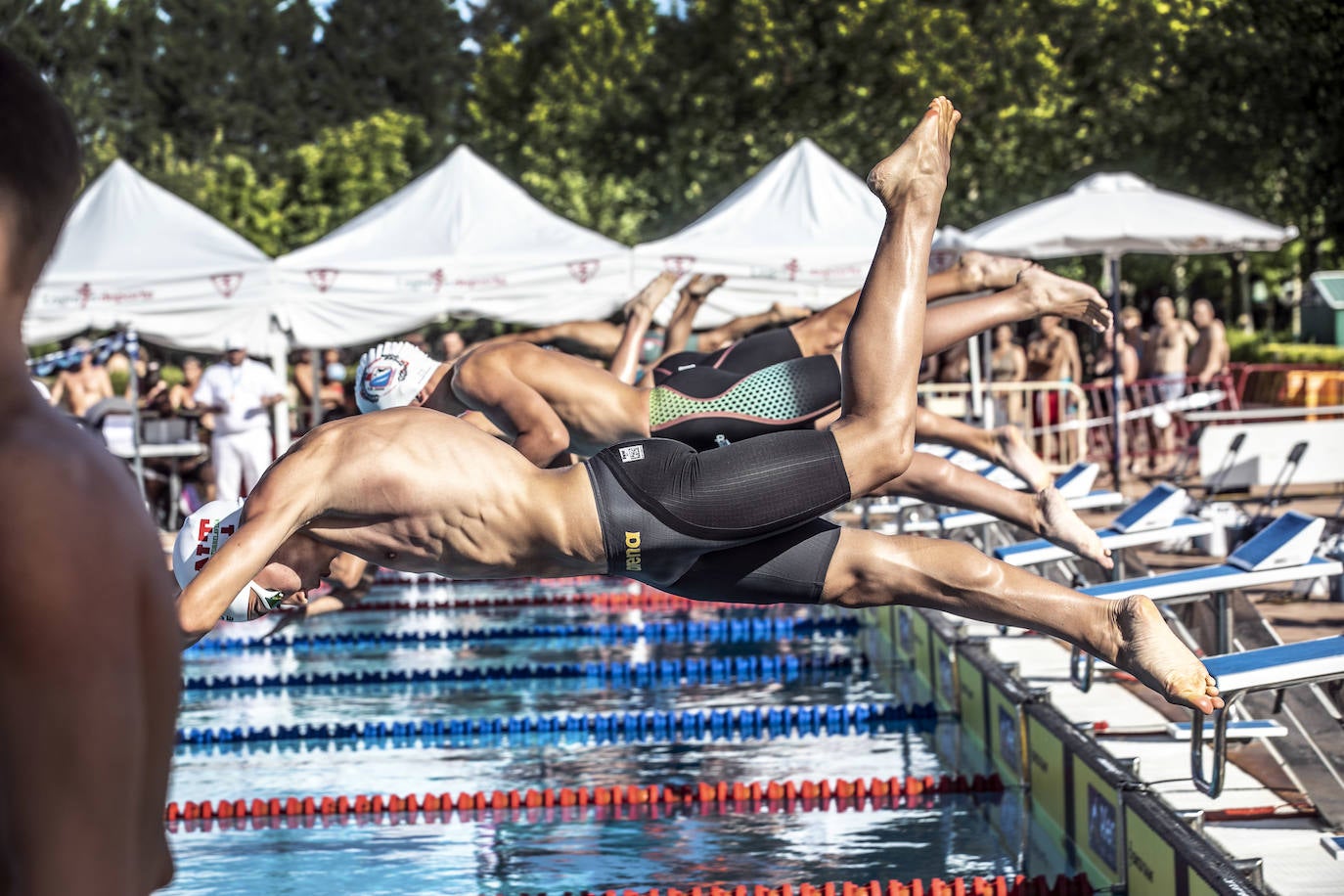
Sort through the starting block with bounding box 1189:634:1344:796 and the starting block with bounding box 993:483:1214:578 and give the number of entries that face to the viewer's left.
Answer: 2

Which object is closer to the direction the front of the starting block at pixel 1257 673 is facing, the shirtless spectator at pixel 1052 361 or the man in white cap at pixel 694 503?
the man in white cap

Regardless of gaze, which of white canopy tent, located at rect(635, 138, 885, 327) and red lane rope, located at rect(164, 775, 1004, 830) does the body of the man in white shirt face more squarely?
the red lane rope

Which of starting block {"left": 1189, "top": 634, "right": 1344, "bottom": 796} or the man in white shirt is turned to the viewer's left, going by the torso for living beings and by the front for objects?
the starting block

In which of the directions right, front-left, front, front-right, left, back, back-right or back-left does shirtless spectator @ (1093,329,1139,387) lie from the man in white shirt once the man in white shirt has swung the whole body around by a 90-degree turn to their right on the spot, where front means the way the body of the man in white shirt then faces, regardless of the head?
back

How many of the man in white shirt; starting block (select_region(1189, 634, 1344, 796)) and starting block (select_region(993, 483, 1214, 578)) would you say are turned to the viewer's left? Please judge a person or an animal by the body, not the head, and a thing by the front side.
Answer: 2

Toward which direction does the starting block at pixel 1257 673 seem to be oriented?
to the viewer's left

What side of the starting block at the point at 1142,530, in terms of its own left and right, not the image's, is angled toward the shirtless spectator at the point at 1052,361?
right

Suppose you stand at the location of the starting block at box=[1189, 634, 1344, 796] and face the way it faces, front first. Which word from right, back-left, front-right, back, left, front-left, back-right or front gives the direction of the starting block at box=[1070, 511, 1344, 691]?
right

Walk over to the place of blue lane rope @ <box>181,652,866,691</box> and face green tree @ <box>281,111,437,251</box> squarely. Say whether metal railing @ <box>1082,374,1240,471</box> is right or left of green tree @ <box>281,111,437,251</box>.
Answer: right

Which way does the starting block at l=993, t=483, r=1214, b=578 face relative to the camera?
to the viewer's left

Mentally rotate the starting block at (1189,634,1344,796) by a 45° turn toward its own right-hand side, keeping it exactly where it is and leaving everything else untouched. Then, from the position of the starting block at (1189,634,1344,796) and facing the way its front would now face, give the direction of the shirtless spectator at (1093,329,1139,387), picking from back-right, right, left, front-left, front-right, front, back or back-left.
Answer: front-right
